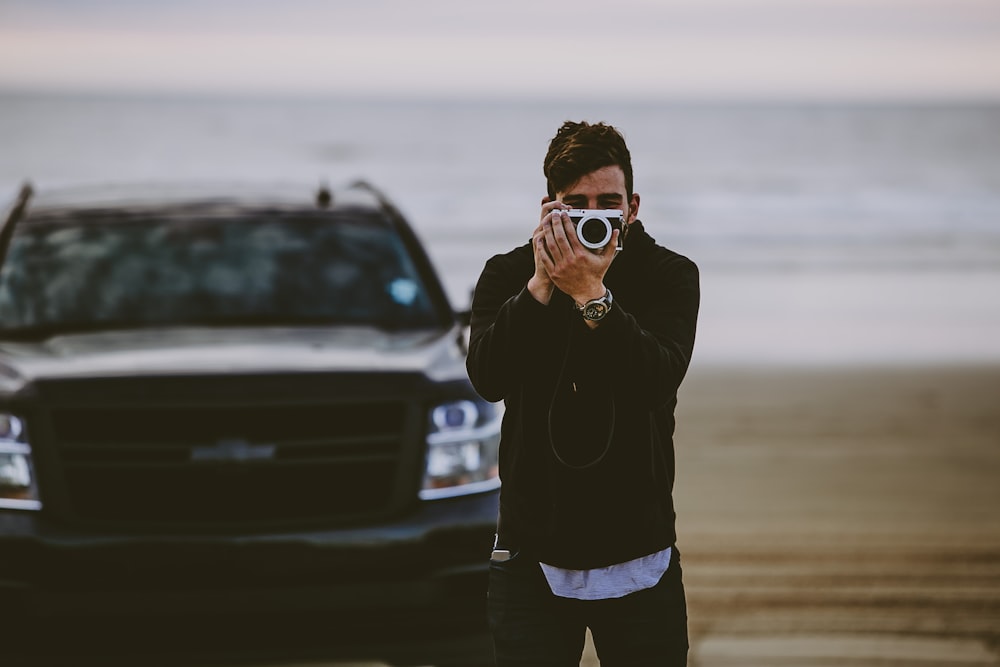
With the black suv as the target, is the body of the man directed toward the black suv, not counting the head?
no

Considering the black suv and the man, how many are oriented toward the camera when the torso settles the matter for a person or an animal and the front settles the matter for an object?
2

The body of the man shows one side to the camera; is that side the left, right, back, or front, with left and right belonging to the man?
front

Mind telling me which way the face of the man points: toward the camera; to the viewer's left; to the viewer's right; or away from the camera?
toward the camera

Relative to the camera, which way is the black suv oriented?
toward the camera

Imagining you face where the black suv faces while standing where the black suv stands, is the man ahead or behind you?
ahead

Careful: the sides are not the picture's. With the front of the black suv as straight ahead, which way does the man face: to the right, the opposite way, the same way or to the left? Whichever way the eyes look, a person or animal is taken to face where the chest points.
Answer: the same way
